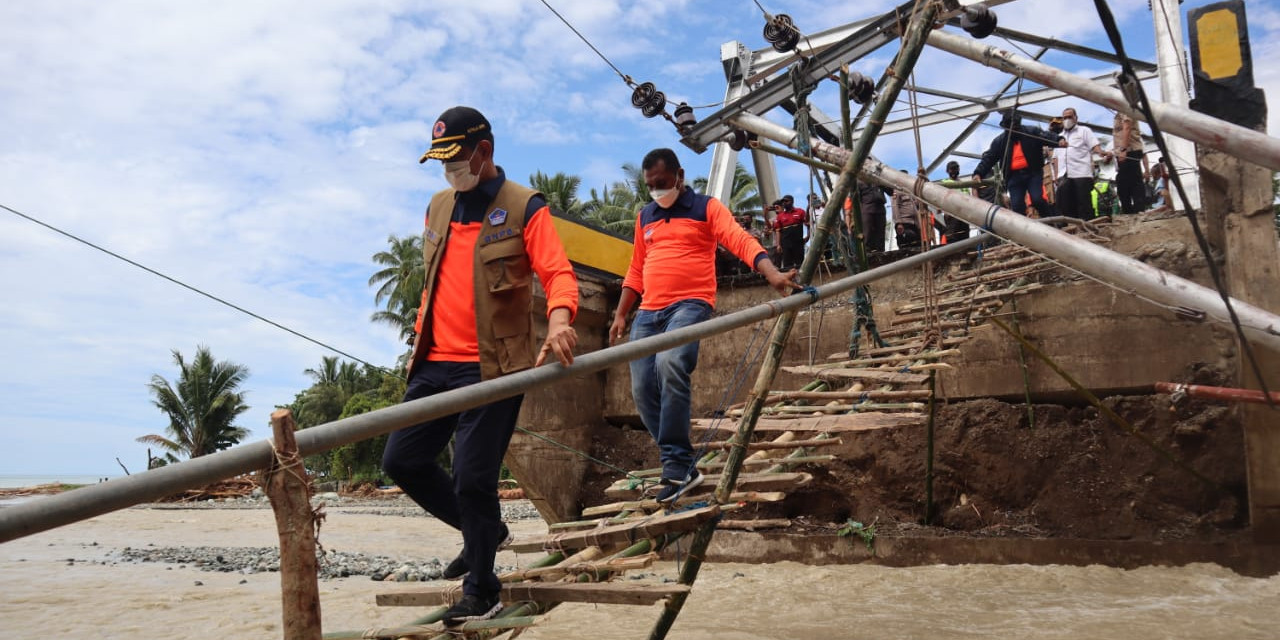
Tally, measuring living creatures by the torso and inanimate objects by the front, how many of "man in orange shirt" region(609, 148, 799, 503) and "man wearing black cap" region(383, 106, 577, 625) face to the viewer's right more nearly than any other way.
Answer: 0

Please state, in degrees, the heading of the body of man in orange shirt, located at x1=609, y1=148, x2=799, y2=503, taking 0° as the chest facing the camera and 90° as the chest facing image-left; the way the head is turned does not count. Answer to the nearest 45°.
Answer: approximately 45°

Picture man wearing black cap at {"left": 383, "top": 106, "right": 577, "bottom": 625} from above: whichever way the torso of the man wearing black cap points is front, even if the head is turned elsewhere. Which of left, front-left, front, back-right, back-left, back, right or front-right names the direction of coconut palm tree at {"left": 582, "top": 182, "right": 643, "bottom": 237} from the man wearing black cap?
back-right

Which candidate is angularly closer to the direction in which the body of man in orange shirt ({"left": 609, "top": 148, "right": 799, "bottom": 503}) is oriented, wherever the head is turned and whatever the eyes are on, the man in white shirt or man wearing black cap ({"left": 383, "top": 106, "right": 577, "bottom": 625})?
the man wearing black cap

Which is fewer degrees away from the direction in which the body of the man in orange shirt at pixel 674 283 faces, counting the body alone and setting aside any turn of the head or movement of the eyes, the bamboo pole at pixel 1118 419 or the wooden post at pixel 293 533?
the wooden post

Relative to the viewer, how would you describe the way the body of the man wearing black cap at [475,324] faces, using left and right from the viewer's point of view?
facing the viewer and to the left of the viewer

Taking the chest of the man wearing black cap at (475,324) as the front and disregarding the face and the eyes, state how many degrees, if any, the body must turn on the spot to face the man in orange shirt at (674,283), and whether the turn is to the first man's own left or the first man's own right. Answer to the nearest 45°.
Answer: approximately 180°

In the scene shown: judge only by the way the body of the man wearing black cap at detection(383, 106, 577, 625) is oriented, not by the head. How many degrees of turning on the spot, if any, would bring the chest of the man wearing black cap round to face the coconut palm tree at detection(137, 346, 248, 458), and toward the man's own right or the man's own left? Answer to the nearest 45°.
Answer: approximately 135° to the man's own right

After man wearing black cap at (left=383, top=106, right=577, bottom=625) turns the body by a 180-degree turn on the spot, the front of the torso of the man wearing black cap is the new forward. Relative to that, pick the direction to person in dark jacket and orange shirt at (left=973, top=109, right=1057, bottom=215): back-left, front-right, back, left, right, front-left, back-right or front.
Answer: front

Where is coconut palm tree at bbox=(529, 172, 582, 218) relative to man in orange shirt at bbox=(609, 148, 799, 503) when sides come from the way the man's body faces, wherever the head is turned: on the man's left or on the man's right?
on the man's right
